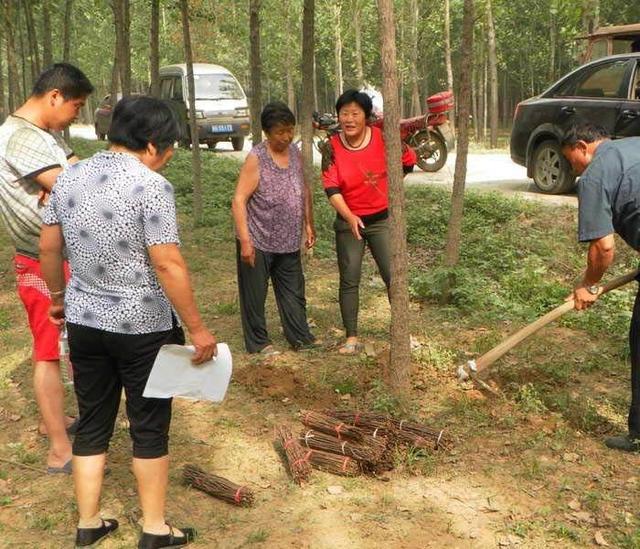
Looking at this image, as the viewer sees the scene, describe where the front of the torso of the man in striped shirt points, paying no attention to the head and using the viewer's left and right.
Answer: facing to the right of the viewer

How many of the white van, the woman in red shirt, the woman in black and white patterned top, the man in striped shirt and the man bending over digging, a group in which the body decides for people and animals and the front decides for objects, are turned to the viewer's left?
1

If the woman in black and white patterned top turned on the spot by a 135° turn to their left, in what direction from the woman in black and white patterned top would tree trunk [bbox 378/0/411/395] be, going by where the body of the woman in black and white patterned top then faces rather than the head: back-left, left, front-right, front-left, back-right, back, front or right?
back-right

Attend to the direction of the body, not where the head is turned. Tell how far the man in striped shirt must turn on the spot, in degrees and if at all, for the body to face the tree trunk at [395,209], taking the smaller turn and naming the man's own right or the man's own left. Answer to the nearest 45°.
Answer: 0° — they already face it

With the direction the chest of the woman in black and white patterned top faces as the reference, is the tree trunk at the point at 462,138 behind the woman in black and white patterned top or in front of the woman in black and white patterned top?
in front

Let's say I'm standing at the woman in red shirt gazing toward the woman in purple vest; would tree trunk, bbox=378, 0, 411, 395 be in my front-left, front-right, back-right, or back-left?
back-left

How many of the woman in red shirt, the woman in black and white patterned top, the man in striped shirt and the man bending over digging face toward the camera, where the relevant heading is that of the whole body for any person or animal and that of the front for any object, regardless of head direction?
1

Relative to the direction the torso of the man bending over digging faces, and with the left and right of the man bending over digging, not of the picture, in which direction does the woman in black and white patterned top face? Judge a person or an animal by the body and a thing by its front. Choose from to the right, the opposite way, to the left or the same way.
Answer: to the right

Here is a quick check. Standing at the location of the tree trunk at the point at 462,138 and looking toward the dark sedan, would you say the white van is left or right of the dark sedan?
left

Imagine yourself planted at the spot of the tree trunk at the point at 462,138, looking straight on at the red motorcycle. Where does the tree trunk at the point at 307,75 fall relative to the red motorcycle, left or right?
left

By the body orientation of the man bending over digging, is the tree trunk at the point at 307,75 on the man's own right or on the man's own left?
on the man's own right

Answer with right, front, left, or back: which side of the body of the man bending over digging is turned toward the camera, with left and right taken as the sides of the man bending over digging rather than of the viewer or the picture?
left

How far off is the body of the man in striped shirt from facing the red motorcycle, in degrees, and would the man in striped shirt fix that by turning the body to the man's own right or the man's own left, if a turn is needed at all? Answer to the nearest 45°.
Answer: approximately 45° to the man's own left

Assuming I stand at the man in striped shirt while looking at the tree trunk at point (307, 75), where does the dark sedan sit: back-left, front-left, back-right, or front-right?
front-right

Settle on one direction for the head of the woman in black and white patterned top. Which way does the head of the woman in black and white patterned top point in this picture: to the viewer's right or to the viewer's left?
to the viewer's right

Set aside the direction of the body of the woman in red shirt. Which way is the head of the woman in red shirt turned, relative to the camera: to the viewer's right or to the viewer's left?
to the viewer's left

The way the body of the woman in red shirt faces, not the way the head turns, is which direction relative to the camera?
toward the camera

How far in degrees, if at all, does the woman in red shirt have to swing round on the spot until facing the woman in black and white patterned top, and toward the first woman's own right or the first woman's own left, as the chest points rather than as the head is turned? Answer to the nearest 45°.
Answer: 0° — they already face them

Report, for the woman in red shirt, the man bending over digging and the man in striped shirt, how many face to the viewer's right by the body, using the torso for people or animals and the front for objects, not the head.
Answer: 1
